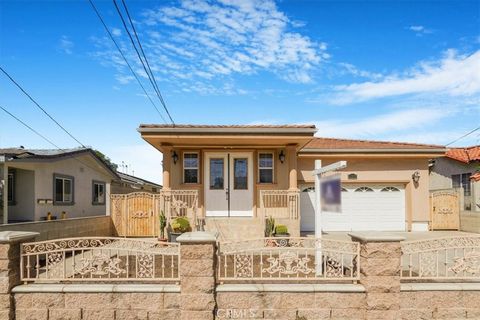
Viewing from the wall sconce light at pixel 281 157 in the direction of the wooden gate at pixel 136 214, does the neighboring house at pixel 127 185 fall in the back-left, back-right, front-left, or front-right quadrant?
front-right

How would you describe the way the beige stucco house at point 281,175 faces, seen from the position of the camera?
facing the viewer

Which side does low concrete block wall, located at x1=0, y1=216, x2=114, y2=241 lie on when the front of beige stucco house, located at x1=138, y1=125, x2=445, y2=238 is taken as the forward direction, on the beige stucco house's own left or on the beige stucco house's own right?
on the beige stucco house's own right

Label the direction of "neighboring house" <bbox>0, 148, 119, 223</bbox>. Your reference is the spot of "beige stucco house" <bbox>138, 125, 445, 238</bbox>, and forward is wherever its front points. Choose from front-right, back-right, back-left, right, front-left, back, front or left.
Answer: right

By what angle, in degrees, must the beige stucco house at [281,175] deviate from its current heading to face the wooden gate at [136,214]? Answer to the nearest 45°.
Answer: approximately 90° to its right

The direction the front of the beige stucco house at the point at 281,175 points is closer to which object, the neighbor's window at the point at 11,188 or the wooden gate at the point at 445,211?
the neighbor's window

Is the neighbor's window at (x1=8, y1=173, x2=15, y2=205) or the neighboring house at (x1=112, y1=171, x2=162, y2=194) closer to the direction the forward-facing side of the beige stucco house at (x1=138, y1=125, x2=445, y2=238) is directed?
the neighbor's window

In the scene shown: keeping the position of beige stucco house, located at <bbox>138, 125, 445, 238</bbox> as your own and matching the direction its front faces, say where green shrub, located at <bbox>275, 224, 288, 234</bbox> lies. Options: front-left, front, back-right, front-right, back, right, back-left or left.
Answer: front

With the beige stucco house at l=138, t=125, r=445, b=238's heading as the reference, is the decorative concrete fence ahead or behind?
ahead

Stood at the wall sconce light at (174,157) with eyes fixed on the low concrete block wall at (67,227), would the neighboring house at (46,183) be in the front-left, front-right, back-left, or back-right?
front-right

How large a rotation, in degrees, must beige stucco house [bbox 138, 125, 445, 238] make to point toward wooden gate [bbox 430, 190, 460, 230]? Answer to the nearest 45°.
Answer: approximately 135° to its left
